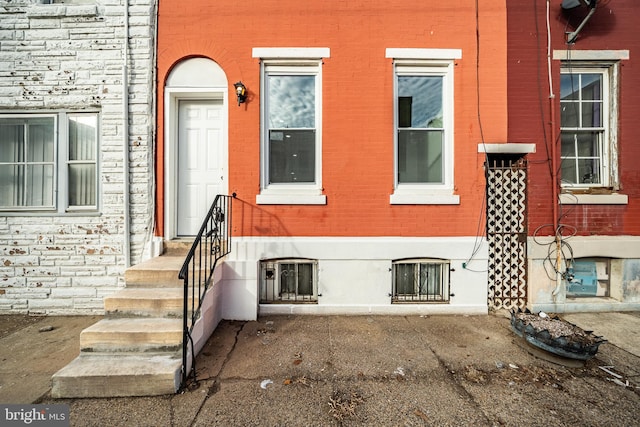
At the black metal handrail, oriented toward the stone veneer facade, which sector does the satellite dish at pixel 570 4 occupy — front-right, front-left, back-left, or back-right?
back-right

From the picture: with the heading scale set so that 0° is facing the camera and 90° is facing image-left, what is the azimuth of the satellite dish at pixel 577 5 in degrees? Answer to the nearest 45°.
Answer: approximately 45°

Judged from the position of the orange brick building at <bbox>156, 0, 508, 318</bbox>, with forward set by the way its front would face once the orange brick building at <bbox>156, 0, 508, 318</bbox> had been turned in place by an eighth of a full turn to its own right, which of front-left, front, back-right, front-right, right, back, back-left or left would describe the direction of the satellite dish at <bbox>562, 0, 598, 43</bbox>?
back-left

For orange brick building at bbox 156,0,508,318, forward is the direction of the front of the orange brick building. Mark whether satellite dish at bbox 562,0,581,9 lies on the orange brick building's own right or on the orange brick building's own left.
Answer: on the orange brick building's own left

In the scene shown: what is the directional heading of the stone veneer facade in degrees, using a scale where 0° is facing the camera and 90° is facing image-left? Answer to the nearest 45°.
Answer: approximately 0°

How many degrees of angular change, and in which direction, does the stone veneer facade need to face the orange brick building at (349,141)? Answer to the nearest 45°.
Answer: approximately 45° to its left

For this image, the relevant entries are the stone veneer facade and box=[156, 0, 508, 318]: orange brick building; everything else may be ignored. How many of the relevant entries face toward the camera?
2

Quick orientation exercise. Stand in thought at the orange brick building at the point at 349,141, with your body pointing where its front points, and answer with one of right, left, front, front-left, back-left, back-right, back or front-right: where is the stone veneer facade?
right

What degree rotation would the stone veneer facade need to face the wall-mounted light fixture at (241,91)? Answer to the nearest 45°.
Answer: approximately 45° to its left
